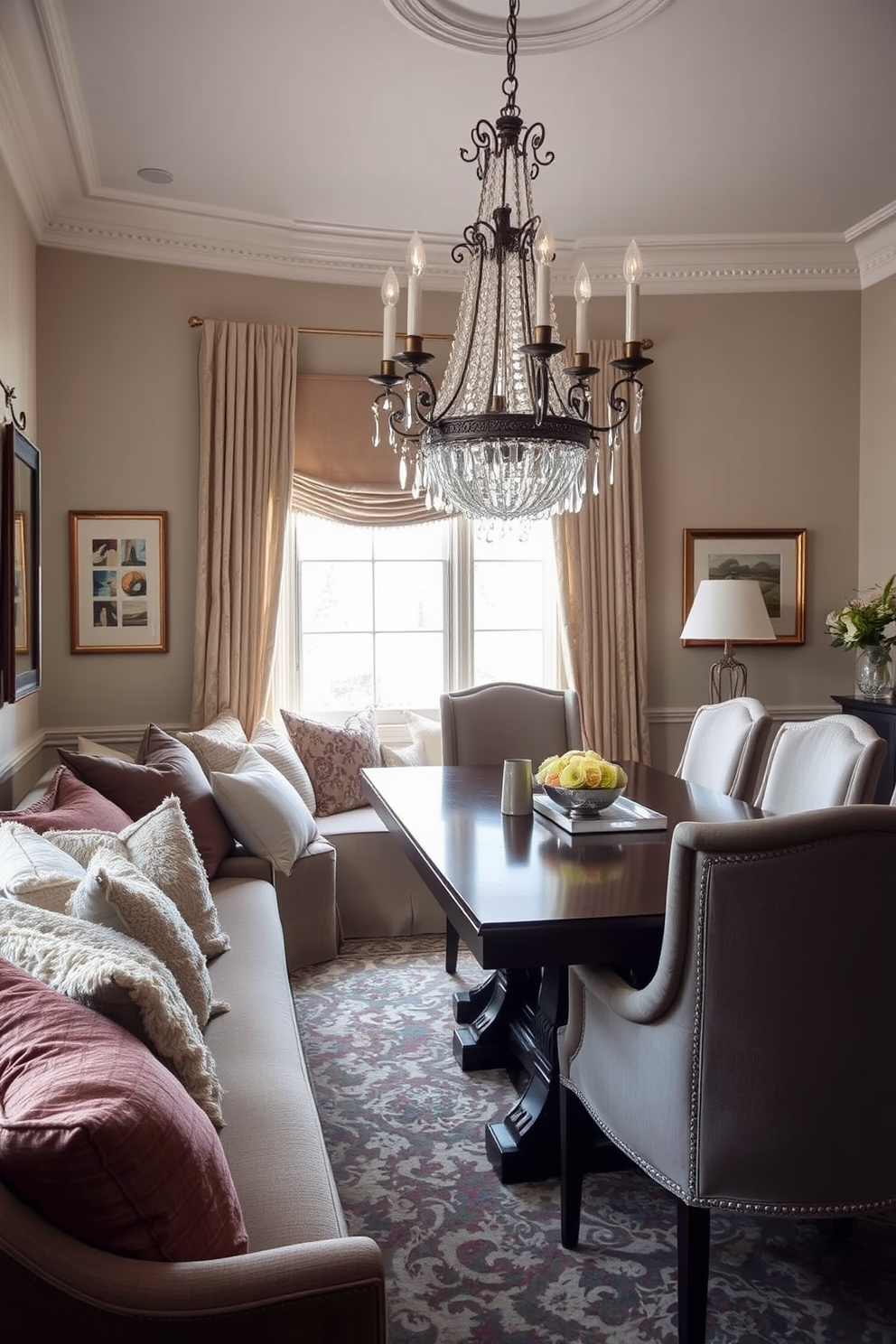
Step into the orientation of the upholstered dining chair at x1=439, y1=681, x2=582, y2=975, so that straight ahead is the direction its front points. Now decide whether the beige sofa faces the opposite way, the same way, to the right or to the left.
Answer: to the left

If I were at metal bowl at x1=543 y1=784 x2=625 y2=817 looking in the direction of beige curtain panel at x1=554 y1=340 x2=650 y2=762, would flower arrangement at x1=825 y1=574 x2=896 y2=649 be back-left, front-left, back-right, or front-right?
front-right

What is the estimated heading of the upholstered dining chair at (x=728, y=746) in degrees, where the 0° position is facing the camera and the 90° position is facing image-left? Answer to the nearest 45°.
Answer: approximately 45°

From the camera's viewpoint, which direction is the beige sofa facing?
to the viewer's right

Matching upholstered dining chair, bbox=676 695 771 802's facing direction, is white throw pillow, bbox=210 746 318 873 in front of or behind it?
in front

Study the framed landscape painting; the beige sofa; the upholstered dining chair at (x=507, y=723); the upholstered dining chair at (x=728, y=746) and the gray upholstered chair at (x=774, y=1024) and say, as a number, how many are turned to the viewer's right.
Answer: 1

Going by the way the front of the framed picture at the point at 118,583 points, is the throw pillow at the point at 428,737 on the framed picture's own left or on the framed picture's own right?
on the framed picture's own left

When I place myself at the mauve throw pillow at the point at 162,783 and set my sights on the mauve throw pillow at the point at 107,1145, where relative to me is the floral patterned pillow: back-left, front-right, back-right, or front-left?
back-left

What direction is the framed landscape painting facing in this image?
toward the camera

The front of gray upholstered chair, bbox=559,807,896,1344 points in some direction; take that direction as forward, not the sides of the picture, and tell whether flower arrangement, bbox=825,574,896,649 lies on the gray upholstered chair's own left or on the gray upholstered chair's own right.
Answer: on the gray upholstered chair's own right

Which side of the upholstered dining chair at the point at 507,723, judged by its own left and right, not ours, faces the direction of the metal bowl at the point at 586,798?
front

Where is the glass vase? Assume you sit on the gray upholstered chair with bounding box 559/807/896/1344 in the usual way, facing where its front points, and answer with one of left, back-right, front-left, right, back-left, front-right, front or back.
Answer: front-right

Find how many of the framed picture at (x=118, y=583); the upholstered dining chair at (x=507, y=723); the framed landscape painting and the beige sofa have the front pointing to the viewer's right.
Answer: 1

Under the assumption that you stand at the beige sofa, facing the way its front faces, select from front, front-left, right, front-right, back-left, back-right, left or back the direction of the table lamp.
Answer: front-left

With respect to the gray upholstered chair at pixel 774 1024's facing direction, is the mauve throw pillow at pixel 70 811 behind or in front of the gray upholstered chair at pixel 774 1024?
in front
